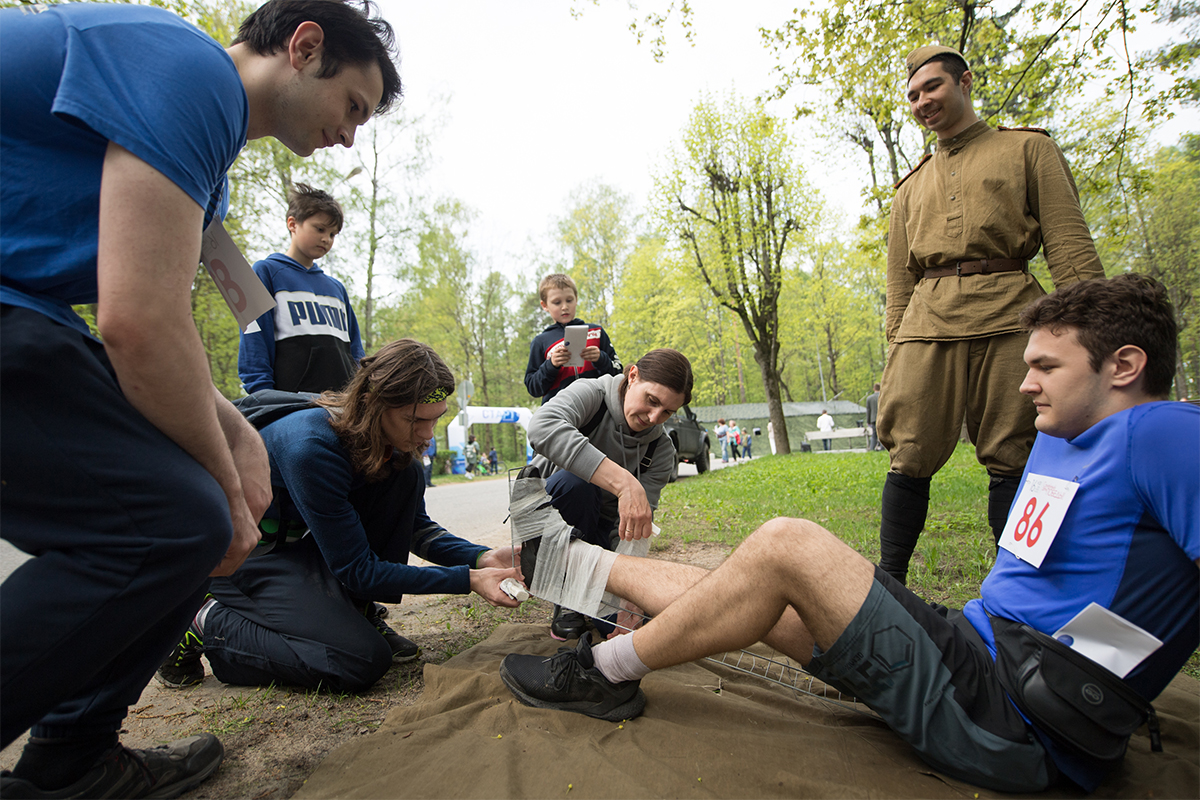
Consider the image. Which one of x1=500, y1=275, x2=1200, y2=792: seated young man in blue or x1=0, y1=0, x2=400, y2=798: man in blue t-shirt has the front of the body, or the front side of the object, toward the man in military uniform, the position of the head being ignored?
the man in blue t-shirt

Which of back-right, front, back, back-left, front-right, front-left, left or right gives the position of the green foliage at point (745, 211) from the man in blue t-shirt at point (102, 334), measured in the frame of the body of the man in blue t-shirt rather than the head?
front-left

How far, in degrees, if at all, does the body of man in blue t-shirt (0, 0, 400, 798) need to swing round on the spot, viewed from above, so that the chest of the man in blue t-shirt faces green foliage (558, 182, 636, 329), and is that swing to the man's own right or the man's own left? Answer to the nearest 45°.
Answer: approximately 45° to the man's own left

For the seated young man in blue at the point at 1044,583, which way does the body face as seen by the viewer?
to the viewer's left

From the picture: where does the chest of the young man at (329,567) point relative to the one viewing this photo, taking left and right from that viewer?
facing to the right of the viewer

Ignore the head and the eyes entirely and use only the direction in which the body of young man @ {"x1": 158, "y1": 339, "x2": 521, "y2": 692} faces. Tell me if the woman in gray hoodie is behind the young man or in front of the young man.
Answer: in front

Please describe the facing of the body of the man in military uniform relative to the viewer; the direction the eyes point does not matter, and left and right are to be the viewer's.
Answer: facing the viewer and to the left of the viewer

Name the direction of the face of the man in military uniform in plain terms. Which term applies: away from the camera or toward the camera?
toward the camera

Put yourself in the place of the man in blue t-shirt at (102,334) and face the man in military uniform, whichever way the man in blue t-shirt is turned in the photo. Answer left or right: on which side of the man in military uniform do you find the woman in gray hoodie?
left

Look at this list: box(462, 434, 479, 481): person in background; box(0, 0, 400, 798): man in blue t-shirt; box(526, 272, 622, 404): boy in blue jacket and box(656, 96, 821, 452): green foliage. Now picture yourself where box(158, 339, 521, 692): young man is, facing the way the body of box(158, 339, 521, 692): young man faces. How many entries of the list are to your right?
1

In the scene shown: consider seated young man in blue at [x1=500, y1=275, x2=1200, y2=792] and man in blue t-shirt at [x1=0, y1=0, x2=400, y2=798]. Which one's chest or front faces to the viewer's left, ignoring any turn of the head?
the seated young man in blue

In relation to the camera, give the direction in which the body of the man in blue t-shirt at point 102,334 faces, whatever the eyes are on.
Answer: to the viewer's right

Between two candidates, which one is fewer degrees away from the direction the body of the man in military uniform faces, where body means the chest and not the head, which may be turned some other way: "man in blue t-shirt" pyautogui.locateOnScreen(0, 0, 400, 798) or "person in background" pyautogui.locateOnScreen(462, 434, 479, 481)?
the man in blue t-shirt

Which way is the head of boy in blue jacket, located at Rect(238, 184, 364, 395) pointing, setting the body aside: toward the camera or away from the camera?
toward the camera

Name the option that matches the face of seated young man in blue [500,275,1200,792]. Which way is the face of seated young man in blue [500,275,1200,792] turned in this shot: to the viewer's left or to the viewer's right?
to the viewer's left

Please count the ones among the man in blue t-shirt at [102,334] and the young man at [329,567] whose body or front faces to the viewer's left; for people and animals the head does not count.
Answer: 0
